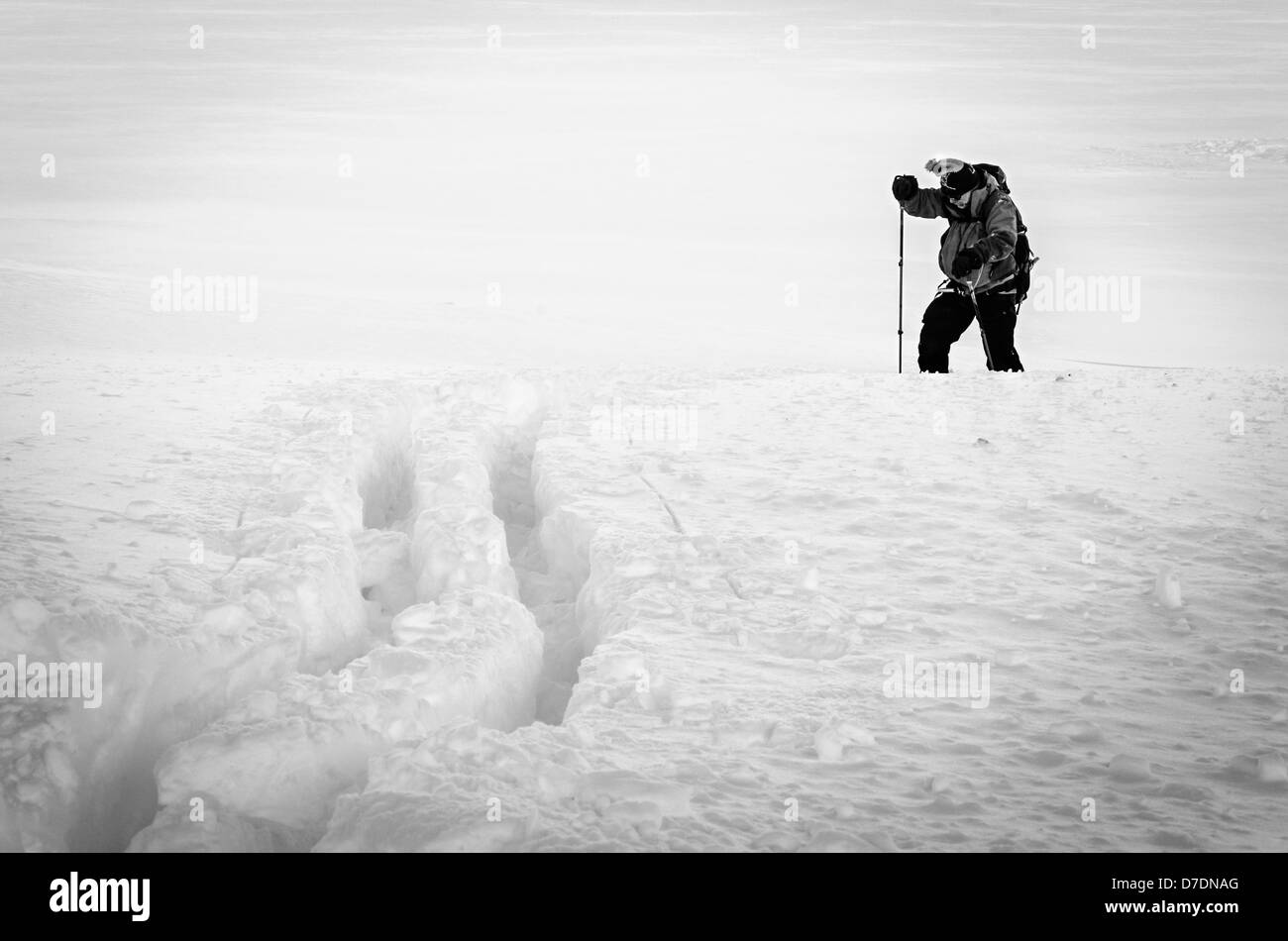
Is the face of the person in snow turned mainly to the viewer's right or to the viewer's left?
to the viewer's left

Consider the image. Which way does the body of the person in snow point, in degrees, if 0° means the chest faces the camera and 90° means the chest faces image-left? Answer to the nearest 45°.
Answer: approximately 45°
